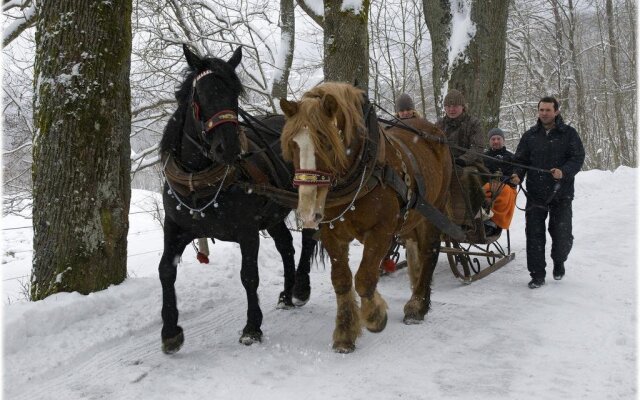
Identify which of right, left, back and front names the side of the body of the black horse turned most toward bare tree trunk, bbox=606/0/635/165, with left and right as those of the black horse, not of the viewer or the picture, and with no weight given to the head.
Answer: back

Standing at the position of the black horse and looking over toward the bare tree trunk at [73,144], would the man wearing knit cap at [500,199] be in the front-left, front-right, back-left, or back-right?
back-right

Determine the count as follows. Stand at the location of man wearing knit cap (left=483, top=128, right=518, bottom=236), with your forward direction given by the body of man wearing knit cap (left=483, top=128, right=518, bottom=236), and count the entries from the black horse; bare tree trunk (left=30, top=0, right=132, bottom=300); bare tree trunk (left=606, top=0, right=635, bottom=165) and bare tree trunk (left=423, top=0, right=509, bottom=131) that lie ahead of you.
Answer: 2

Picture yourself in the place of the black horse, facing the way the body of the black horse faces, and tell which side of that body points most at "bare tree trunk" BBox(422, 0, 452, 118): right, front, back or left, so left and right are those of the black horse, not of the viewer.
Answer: back

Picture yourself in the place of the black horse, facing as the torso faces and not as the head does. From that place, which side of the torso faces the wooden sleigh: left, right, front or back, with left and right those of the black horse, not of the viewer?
back

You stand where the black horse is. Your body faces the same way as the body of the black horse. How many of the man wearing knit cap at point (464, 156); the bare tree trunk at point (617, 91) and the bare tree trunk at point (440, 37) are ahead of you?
0

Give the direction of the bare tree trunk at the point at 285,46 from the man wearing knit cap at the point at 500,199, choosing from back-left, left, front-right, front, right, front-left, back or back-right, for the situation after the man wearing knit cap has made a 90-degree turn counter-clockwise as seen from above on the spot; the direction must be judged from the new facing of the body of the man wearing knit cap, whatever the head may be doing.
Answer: back

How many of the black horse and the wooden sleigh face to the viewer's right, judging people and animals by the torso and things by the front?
0

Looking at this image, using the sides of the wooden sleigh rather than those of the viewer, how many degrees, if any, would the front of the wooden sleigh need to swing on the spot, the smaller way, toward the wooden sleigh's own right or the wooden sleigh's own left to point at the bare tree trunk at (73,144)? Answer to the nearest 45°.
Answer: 0° — it already faces it

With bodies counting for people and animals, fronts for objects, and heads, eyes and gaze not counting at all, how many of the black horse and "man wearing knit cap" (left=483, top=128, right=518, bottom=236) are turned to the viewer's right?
0

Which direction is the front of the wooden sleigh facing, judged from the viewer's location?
facing the viewer and to the left of the viewer

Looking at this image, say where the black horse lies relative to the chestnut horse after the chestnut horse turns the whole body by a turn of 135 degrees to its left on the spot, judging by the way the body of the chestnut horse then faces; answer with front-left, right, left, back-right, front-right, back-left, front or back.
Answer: back

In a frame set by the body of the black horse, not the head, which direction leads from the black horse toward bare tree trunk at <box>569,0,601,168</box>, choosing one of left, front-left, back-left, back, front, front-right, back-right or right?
back

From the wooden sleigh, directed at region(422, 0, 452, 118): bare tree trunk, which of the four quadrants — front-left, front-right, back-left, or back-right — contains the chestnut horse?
back-left

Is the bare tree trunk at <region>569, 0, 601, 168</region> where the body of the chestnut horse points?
no

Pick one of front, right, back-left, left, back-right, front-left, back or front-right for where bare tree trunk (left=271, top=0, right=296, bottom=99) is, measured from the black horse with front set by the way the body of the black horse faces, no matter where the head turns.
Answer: back-right

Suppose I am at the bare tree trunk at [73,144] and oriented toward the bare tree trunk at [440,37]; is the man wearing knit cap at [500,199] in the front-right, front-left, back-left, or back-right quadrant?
front-right

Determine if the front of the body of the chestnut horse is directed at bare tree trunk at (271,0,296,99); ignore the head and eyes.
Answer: no

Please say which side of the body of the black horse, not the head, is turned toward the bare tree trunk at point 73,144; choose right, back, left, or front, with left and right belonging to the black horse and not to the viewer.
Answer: right
